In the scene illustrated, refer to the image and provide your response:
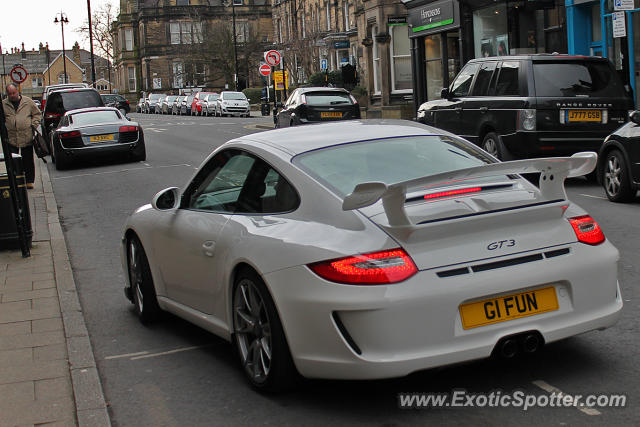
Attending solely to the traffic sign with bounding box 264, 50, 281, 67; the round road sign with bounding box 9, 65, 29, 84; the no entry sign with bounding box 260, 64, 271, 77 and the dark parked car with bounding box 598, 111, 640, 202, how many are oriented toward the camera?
3

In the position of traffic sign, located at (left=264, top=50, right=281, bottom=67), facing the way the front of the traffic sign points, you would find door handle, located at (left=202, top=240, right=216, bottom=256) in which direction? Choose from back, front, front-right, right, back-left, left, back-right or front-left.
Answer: front

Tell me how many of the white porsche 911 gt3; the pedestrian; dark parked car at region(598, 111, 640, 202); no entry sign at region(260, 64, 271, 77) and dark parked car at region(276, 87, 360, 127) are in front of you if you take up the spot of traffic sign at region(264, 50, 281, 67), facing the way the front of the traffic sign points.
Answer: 4

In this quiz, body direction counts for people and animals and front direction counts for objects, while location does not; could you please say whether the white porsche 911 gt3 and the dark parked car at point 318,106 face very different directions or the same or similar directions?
same or similar directions

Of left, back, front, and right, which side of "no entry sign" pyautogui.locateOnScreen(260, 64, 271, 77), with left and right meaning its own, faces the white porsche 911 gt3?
front

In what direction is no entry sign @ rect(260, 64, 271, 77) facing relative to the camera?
toward the camera

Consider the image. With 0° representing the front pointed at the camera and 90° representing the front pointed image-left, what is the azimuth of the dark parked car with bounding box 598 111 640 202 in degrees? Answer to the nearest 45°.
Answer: approximately 135°

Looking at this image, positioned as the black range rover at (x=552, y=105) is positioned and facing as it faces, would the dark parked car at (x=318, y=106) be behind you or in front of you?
in front

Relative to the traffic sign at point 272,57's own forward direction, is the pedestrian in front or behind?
in front

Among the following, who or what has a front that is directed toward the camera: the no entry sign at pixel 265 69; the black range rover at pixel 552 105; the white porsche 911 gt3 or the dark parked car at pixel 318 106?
the no entry sign

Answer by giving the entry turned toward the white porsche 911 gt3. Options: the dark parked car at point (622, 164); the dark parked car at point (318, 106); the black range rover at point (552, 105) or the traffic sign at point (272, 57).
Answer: the traffic sign

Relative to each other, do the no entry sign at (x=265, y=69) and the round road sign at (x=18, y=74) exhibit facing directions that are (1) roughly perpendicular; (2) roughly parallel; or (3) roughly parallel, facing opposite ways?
roughly parallel

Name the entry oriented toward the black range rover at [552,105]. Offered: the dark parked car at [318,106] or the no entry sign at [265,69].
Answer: the no entry sign

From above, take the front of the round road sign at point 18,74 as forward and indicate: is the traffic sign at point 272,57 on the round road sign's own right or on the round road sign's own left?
on the round road sign's own left

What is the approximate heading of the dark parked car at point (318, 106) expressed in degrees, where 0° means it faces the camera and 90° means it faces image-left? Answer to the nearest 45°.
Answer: approximately 135°

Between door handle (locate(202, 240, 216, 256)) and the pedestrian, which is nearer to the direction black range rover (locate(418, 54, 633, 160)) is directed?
the pedestrian

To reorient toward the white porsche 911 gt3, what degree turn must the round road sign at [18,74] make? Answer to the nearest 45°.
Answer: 0° — it already faces it

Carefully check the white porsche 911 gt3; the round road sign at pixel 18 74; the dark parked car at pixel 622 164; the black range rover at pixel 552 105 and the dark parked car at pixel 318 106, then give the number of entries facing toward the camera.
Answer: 1

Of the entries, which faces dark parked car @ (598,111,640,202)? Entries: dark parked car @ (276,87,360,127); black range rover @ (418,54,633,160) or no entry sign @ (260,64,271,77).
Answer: the no entry sign
